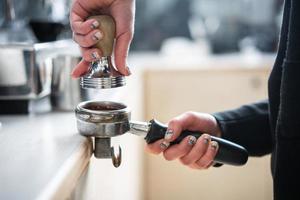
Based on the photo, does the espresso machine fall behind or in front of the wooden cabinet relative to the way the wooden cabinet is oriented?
in front

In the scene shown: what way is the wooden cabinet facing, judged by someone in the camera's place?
facing the viewer
